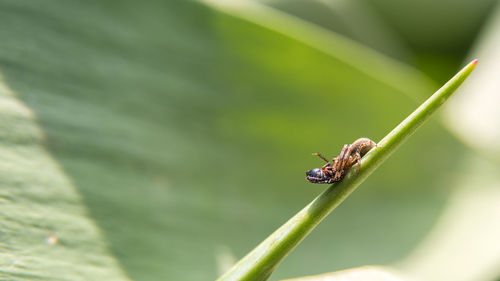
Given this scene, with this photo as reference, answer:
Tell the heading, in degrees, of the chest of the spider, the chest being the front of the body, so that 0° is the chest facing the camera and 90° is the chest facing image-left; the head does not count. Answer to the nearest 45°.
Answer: approximately 90°
